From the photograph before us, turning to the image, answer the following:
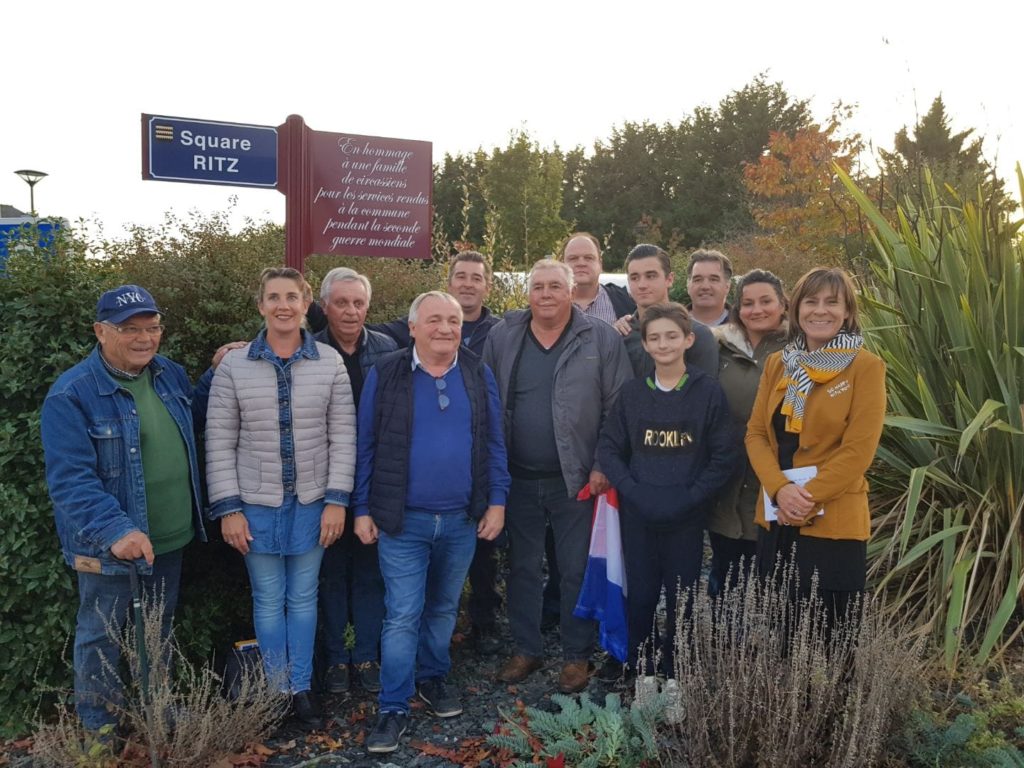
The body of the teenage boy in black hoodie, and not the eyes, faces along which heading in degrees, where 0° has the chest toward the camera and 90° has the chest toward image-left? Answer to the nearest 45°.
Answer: approximately 0°

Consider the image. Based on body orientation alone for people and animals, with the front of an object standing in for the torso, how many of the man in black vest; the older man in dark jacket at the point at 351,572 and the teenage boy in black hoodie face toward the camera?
3

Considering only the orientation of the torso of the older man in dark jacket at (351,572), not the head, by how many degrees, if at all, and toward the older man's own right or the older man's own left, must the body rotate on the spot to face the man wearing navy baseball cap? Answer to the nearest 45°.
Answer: approximately 45° to the older man's own right

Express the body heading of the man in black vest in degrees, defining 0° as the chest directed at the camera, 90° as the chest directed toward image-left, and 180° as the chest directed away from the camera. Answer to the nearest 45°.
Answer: approximately 0°

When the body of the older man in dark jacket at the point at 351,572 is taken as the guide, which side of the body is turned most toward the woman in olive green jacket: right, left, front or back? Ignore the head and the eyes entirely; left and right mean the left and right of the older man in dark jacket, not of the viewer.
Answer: left

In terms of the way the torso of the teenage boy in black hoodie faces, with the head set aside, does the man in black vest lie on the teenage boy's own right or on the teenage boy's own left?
on the teenage boy's own right

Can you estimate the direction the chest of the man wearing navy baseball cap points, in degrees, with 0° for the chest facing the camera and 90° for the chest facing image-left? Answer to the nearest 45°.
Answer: approximately 315°

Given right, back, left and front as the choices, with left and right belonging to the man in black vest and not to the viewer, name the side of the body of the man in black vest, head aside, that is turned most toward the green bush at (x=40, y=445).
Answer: right

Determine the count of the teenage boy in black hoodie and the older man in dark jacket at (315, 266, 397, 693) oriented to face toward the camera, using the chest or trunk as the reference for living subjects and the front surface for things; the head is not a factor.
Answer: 2
